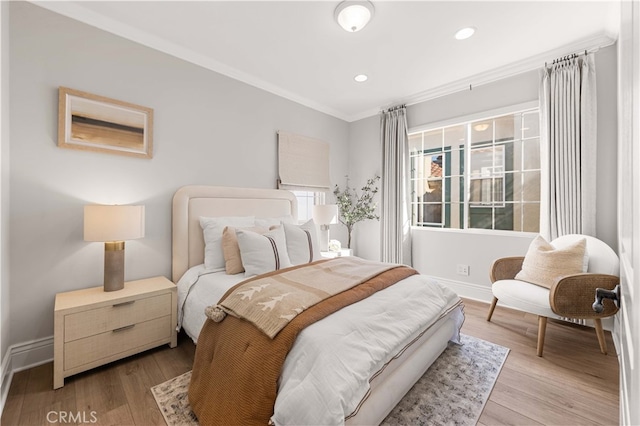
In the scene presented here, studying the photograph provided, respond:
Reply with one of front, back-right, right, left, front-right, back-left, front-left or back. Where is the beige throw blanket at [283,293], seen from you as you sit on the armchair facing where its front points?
front

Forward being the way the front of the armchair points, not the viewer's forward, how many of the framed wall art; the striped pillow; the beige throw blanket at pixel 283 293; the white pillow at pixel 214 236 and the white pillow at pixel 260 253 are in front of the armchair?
5

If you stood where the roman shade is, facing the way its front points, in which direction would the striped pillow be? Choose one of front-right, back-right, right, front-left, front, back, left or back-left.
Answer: front-right

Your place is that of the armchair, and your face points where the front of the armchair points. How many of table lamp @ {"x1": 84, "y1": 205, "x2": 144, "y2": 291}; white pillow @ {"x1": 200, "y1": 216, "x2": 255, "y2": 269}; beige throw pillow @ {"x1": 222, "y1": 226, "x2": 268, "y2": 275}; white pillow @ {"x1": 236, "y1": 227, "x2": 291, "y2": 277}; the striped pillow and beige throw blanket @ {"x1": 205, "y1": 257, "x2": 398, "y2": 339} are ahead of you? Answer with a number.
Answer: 6

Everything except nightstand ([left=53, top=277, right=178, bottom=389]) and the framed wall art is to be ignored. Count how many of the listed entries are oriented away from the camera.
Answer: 0

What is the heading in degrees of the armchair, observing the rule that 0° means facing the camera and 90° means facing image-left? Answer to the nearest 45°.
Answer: approximately 45°

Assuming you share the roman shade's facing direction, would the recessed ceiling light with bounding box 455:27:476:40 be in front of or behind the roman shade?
in front

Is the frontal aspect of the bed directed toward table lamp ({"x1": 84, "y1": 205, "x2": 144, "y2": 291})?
no

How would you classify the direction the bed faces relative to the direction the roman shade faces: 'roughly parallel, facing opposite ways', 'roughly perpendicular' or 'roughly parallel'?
roughly parallel

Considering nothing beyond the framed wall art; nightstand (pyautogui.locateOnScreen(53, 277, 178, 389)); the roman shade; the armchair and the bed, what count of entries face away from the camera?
0

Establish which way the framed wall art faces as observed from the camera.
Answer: facing the viewer and to the right of the viewer

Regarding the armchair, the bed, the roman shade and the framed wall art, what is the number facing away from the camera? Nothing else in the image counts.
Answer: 0

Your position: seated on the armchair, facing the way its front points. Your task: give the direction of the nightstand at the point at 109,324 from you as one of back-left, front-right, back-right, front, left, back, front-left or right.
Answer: front

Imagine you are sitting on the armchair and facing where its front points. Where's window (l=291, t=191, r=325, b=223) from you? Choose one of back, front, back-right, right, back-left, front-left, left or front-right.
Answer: front-right

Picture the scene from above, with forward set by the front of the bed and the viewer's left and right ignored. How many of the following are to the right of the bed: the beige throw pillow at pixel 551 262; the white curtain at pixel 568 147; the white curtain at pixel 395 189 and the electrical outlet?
0

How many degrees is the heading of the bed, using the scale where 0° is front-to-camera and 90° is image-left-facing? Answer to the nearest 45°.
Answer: approximately 315°

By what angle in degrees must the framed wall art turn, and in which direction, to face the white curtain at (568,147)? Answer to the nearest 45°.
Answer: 0° — it already faces it
